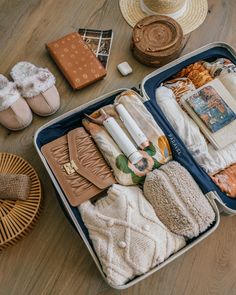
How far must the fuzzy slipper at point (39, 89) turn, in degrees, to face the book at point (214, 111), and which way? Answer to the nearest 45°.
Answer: approximately 45° to its left

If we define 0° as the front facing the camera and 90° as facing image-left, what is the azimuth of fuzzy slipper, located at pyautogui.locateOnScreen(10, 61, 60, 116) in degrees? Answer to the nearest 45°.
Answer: approximately 315°

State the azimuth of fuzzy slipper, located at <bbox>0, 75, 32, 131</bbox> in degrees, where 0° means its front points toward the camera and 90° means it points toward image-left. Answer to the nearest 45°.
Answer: approximately 315°
